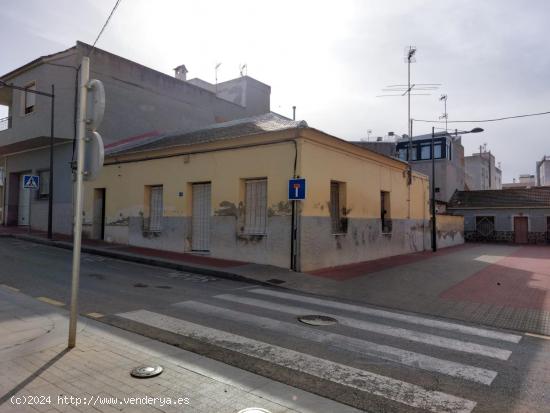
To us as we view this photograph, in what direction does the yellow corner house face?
facing the viewer and to the left of the viewer

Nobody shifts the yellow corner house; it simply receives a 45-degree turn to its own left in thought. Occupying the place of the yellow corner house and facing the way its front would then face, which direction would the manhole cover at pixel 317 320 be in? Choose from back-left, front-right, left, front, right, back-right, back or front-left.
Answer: front

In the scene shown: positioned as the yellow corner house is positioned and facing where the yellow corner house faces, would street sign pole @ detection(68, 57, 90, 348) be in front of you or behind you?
in front

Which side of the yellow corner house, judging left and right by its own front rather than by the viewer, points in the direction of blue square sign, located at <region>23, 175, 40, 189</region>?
right

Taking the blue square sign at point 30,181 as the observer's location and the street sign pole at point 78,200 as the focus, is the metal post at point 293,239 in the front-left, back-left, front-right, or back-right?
front-left

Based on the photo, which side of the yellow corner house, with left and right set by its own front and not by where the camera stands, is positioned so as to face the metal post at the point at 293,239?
left
